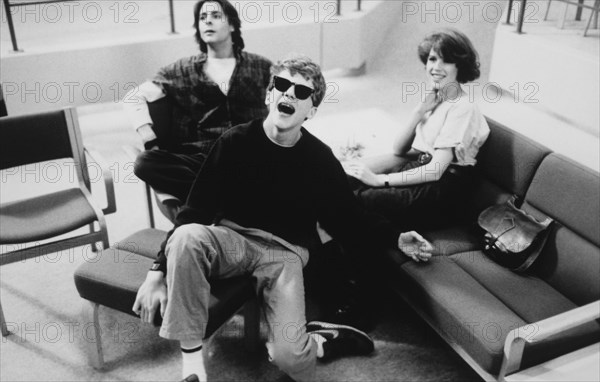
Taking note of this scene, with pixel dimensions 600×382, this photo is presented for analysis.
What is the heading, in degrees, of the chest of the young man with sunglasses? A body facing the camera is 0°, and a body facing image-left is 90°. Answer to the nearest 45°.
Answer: approximately 0°

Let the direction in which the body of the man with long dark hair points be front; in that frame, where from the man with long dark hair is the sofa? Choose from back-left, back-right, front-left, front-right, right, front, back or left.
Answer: front-left

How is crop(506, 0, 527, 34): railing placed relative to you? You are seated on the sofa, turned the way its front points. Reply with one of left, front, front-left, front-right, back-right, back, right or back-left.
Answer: back-right

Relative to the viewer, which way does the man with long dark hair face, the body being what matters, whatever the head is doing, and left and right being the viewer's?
facing the viewer

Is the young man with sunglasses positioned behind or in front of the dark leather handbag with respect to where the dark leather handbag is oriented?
in front

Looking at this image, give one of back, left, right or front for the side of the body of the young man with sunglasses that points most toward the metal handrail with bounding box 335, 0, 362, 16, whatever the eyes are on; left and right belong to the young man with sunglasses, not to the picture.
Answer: back

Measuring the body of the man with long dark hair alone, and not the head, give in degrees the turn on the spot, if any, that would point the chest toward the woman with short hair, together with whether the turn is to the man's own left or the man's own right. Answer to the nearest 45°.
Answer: approximately 45° to the man's own left

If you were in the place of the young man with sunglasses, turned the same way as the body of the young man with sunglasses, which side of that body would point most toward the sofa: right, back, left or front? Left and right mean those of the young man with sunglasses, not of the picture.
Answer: left

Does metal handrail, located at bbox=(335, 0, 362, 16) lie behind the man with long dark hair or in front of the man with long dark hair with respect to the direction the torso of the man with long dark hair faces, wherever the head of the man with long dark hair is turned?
behind

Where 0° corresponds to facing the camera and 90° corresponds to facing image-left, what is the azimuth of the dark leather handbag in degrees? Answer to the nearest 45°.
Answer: approximately 45°

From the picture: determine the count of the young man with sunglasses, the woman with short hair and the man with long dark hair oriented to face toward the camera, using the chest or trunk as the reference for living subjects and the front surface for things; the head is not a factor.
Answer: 2

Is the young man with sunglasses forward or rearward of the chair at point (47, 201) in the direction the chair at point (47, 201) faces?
forward

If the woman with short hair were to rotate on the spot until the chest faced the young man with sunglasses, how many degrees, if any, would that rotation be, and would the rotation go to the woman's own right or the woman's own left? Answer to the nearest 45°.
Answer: approximately 45° to the woman's own left
